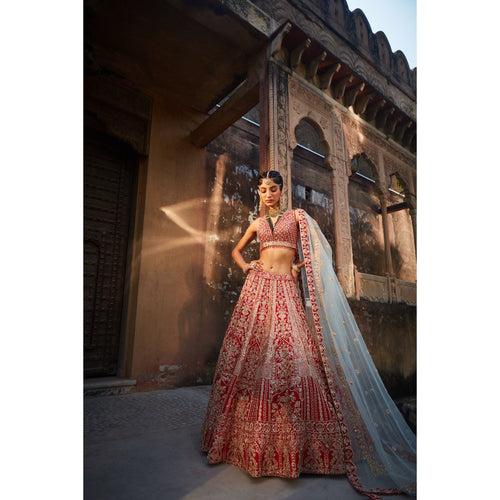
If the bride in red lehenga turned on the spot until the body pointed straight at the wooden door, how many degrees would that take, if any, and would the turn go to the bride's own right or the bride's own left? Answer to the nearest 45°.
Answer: approximately 135° to the bride's own right

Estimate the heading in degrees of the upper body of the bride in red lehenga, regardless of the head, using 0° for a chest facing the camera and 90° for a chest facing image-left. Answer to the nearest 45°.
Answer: approximately 0°

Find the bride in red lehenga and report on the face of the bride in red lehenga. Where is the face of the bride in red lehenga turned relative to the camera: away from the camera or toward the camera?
toward the camera
